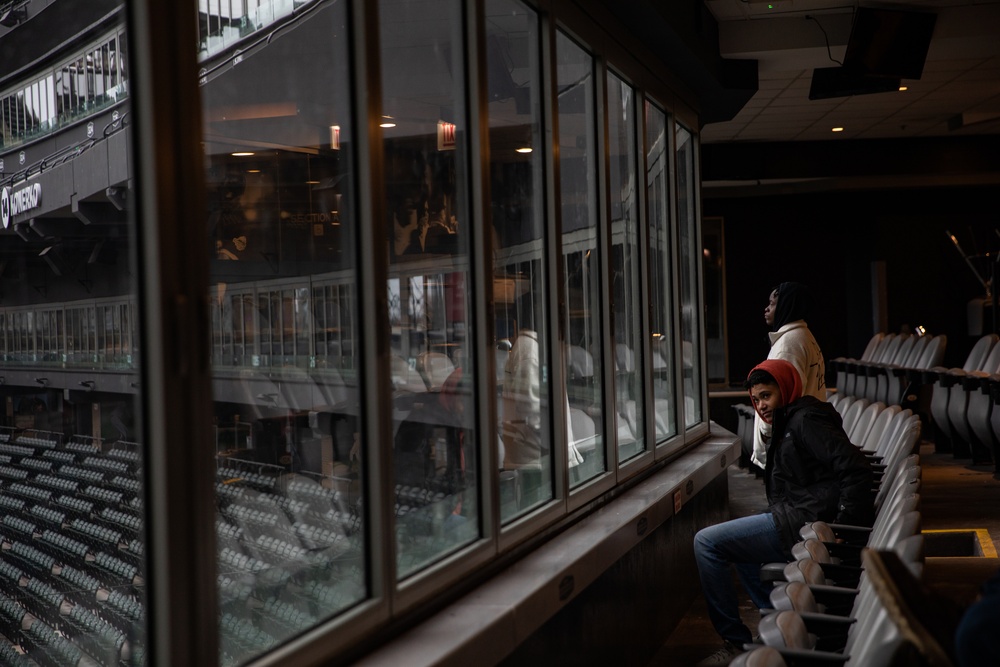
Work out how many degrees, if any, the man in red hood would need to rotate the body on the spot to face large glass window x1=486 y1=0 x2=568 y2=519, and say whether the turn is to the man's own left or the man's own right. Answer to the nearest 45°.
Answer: approximately 45° to the man's own left

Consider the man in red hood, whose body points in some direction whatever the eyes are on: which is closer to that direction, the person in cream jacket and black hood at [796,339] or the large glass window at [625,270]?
the large glass window

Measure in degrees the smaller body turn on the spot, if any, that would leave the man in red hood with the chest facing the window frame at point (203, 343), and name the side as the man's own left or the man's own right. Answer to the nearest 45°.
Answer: approximately 45° to the man's own left

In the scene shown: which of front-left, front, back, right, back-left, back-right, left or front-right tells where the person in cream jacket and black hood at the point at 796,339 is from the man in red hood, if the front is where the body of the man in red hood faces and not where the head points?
right

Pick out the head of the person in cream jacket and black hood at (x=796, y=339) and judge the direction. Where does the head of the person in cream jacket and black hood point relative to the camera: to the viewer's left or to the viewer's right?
to the viewer's left

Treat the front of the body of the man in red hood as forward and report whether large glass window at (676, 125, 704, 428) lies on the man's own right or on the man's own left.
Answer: on the man's own right

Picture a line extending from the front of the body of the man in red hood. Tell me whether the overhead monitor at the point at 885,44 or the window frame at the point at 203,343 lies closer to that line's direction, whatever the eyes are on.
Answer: the window frame

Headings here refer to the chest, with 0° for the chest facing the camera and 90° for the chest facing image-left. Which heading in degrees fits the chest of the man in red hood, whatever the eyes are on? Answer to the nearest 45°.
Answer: approximately 90°
